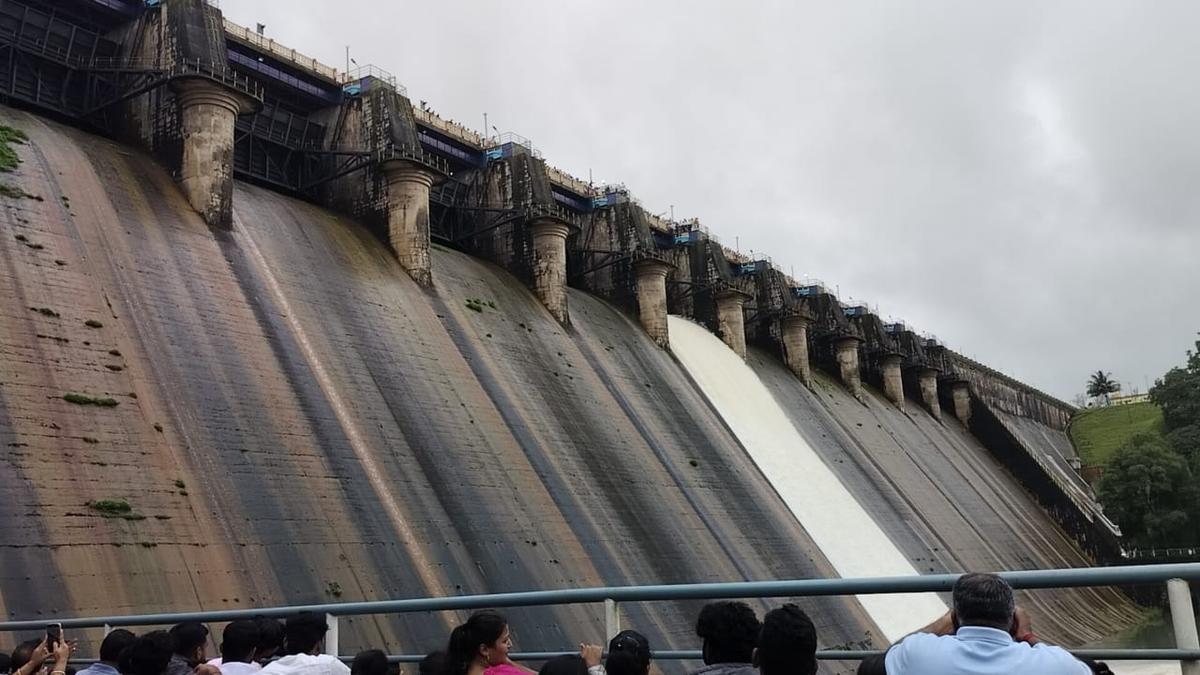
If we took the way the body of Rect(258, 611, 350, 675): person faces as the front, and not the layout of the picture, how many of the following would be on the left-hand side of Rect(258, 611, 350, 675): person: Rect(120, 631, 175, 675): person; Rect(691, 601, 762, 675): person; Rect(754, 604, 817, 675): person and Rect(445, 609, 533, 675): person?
1

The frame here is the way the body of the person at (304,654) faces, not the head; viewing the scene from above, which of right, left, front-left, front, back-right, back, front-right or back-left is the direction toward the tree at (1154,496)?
front-right

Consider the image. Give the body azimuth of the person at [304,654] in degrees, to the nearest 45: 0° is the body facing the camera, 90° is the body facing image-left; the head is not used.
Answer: approximately 180°

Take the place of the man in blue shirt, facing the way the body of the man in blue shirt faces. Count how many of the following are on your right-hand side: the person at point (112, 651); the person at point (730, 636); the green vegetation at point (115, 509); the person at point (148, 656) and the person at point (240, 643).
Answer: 0

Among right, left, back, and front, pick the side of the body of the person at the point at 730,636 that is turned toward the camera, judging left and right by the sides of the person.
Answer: back

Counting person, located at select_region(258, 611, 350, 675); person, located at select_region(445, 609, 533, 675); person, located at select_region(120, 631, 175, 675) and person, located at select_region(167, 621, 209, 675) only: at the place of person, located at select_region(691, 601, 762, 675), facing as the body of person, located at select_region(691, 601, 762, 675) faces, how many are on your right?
0

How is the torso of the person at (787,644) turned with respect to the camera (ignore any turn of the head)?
away from the camera

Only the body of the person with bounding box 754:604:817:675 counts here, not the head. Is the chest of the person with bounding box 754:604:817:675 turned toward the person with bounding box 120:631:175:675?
no

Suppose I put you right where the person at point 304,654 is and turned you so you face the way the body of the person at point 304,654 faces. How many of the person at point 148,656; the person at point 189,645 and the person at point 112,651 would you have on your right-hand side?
0

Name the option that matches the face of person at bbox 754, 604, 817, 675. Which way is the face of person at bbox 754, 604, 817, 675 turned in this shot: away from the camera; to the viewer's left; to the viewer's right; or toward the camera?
away from the camera

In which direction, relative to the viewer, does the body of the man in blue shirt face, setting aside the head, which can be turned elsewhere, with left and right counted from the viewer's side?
facing away from the viewer

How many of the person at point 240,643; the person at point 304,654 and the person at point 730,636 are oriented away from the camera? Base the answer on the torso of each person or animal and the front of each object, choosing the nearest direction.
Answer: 3

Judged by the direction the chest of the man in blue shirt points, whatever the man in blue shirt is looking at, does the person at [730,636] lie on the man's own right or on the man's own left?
on the man's own left

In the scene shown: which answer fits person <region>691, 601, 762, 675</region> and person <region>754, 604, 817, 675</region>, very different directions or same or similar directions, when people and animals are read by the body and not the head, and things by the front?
same or similar directions

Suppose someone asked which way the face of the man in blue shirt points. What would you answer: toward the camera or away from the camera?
away from the camera

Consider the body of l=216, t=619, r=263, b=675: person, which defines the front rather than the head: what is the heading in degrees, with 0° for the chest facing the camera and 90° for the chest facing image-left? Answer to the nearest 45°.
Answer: approximately 180°

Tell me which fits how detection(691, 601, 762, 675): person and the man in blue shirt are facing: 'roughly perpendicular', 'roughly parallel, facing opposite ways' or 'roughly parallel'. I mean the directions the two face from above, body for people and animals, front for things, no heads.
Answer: roughly parallel

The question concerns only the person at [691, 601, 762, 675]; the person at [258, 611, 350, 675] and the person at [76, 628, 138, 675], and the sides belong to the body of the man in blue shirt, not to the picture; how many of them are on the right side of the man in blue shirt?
0
